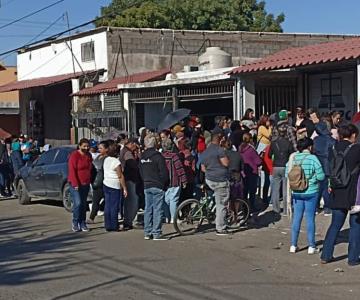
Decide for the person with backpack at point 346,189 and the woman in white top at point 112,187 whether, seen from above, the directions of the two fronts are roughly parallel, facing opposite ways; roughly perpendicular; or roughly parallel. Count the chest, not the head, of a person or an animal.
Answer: roughly parallel

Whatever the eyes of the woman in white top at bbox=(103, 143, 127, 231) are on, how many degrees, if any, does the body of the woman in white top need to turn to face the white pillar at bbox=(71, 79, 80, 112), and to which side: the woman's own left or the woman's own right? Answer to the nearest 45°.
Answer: approximately 45° to the woman's own left

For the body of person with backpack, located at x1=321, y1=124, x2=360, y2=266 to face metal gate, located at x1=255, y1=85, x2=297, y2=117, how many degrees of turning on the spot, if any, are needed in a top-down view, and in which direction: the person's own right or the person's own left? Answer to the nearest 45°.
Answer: approximately 45° to the person's own left

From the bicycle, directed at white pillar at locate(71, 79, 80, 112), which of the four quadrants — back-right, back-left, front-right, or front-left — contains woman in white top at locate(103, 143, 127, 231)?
front-left

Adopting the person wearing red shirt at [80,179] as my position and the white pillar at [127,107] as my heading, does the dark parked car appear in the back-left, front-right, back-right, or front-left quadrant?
front-left

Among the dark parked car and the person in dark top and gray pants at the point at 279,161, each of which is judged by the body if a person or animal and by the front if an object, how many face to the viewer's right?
0

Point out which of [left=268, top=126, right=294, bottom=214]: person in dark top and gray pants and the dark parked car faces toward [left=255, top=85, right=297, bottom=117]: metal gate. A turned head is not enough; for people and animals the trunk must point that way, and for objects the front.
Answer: the person in dark top and gray pants

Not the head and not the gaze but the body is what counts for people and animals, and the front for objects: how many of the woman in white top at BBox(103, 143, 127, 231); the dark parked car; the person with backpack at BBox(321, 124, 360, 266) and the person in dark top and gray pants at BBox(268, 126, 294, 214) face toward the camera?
0

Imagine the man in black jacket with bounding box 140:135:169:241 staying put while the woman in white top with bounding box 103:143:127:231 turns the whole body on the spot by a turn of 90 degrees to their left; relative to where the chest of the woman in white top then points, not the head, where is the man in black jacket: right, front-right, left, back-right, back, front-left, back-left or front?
back

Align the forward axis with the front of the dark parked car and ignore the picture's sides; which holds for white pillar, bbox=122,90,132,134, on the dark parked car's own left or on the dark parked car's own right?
on the dark parked car's own right

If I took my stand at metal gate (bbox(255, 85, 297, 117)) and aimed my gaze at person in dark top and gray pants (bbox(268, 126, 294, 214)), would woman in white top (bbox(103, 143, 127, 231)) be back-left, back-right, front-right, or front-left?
front-right

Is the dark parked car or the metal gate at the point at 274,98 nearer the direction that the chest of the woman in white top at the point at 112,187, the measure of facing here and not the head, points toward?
the metal gate

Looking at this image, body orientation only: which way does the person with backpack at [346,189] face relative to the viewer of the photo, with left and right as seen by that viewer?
facing away from the viewer and to the right of the viewer

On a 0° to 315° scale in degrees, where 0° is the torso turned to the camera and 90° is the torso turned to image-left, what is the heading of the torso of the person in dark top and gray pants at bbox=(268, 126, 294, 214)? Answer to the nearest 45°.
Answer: approximately 180°
